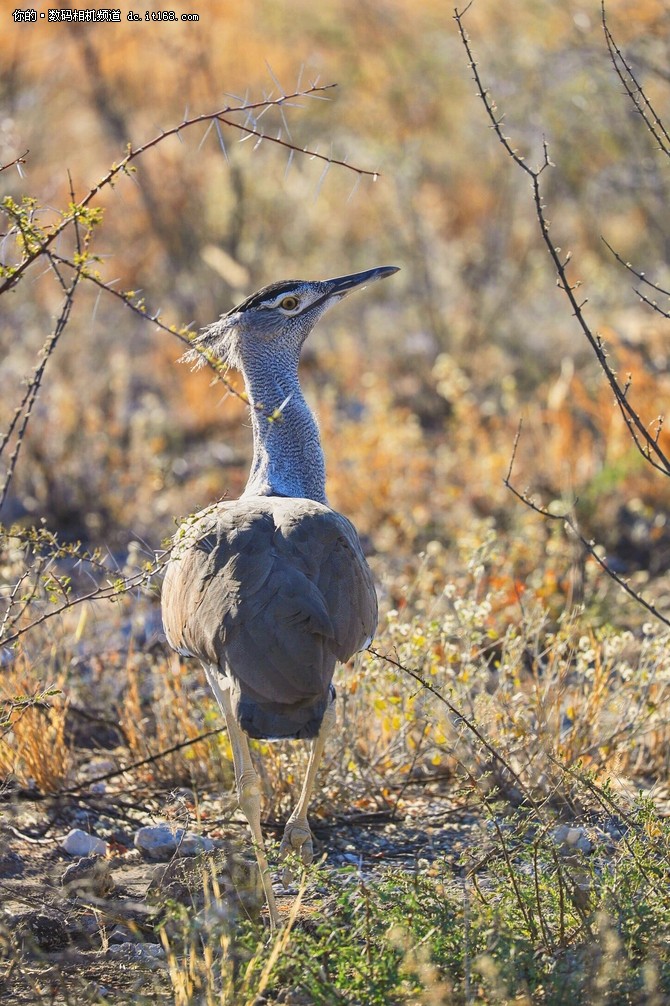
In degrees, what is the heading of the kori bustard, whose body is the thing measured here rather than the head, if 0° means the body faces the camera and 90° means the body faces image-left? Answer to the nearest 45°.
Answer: approximately 180°

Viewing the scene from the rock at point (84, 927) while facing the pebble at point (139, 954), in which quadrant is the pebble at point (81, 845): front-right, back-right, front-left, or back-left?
back-left

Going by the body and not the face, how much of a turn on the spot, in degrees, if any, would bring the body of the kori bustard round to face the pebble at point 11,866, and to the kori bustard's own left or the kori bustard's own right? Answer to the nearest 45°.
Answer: approximately 45° to the kori bustard's own left
